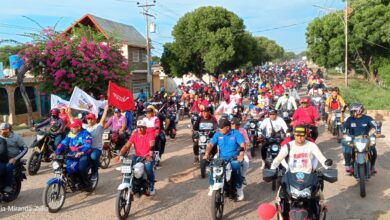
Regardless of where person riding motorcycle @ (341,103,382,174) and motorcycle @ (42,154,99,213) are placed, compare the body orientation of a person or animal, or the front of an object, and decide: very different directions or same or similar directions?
same or similar directions

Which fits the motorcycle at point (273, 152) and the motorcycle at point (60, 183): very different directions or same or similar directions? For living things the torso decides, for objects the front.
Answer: same or similar directions

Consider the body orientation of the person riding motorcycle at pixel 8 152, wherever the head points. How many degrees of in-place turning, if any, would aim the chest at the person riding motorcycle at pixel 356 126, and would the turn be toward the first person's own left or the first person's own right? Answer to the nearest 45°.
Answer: approximately 135° to the first person's own left

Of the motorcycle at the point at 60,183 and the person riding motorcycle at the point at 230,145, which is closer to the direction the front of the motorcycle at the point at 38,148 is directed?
the motorcycle

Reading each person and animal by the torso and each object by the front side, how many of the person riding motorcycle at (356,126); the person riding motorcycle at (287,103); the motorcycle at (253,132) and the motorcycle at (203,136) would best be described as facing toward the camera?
4

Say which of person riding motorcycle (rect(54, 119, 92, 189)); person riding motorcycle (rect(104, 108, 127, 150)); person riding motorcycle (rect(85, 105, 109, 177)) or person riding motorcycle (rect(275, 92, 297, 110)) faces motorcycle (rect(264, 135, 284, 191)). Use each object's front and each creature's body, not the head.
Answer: person riding motorcycle (rect(275, 92, 297, 110))

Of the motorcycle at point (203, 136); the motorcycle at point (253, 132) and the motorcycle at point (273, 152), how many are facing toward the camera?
3

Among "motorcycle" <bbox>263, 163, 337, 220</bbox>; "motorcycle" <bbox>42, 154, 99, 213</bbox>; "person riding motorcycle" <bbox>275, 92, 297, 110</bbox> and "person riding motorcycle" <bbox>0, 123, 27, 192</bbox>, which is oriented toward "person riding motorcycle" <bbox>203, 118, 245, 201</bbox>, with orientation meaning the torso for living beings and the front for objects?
"person riding motorcycle" <bbox>275, 92, 297, 110</bbox>

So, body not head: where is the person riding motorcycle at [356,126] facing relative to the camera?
toward the camera

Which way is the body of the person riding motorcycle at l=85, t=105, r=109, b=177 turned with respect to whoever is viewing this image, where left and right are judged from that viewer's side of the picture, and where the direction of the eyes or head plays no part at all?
facing the viewer and to the left of the viewer

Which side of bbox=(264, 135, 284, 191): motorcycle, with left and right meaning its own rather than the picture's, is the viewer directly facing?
front

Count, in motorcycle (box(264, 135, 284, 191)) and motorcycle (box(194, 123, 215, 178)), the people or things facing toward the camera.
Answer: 2

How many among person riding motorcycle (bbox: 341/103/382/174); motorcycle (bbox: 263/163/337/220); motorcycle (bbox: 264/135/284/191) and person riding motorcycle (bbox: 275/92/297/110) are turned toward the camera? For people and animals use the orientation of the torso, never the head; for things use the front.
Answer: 4

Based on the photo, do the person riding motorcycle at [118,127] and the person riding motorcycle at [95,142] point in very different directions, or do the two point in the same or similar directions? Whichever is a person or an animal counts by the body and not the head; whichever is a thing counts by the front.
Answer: same or similar directions

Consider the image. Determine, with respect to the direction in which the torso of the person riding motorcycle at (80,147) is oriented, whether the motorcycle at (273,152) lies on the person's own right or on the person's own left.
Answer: on the person's own left

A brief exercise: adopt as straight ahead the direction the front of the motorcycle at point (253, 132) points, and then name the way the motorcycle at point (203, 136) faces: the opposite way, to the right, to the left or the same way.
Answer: the same way

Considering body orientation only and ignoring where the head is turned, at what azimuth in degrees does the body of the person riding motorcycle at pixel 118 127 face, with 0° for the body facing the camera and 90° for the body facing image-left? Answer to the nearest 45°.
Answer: approximately 45°

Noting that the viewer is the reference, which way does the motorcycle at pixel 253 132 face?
facing the viewer
